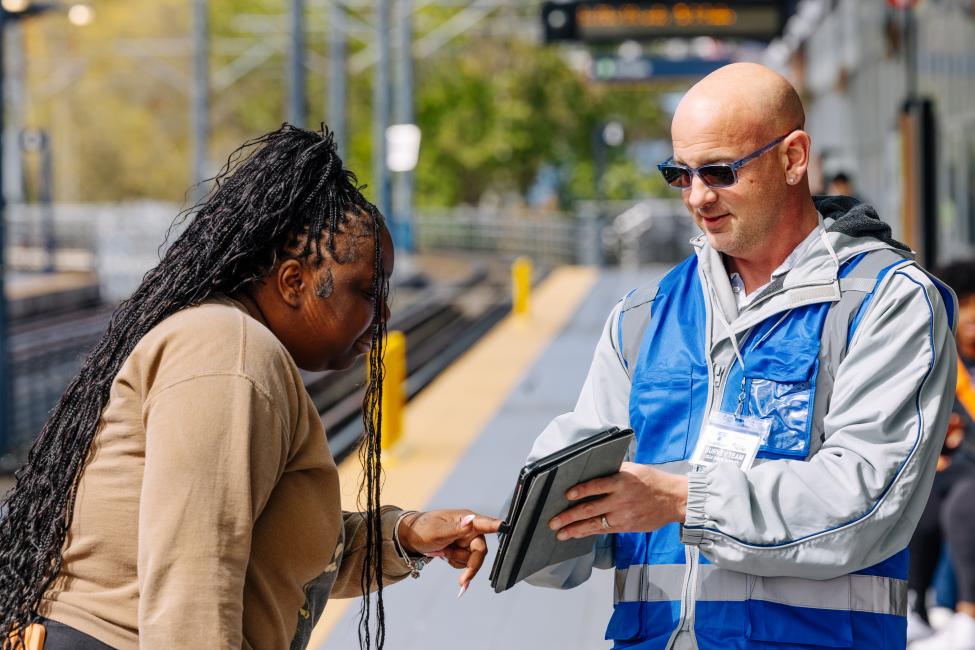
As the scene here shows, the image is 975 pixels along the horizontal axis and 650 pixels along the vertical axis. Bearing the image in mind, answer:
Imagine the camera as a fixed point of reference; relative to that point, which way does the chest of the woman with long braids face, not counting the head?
to the viewer's right

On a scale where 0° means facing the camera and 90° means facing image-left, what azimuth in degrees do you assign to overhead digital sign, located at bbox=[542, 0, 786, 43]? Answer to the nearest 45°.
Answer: approximately 0°

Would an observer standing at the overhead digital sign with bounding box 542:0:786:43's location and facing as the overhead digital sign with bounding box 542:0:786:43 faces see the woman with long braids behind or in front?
in front

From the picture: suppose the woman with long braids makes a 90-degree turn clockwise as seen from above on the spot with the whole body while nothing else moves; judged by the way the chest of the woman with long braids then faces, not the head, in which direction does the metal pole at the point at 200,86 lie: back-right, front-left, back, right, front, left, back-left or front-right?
back

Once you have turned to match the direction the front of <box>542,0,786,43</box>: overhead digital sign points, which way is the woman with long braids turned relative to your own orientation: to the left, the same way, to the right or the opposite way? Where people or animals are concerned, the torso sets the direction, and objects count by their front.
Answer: to the left

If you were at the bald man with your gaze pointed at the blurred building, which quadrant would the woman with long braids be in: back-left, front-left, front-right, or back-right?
back-left

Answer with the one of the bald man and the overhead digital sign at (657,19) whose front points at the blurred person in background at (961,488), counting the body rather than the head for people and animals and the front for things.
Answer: the overhead digital sign

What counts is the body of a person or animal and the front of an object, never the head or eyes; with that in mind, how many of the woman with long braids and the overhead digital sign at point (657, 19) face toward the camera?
1

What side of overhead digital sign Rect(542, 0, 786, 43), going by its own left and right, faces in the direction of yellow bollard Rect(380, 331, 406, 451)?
front

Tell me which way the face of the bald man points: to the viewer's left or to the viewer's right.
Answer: to the viewer's left

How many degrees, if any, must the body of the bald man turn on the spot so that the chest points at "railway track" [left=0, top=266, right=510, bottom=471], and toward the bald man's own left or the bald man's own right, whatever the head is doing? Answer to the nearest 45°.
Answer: approximately 135° to the bald man's own right

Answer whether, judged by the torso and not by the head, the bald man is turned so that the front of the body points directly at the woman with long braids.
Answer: yes

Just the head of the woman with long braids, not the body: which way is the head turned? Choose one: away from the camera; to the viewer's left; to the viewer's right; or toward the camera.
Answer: to the viewer's right

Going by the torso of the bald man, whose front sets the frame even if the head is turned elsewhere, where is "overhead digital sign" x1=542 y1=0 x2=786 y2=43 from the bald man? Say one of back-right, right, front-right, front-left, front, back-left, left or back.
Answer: back-right

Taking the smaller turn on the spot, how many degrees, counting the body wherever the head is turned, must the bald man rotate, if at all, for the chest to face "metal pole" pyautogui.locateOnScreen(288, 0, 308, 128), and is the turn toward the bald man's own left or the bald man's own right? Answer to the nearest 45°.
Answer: approximately 135° to the bald man's own right

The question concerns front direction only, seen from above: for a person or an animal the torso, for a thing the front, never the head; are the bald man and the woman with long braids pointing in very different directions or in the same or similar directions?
very different directions
